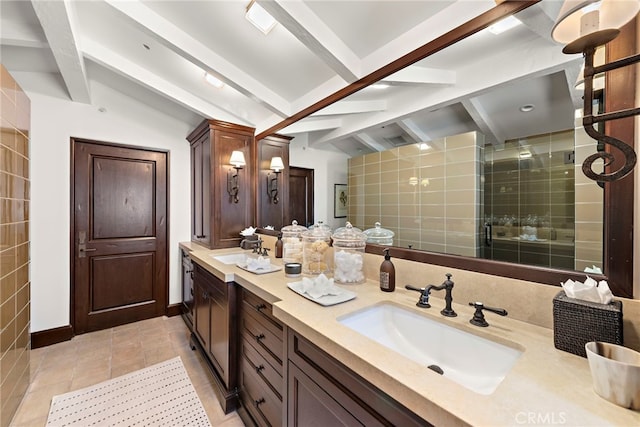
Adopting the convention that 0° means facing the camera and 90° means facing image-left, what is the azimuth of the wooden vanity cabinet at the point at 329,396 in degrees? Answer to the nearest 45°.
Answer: approximately 45°

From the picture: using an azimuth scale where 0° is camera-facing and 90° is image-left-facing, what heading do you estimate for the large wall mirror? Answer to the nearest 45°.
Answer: approximately 45°

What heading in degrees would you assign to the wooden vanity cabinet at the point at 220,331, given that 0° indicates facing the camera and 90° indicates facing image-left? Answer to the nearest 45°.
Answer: approximately 90°

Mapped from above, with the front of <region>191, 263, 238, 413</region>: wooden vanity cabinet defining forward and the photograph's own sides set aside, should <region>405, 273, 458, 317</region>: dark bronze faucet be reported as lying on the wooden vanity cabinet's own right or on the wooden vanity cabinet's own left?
on the wooden vanity cabinet's own left

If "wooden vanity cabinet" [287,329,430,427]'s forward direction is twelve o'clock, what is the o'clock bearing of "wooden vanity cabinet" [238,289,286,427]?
"wooden vanity cabinet" [238,289,286,427] is roughly at 3 o'clock from "wooden vanity cabinet" [287,329,430,427].

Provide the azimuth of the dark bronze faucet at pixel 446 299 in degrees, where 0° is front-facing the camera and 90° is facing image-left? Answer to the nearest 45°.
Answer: approximately 45°

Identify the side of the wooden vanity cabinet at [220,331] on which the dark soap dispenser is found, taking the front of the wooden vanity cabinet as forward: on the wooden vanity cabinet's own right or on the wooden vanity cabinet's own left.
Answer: on the wooden vanity cabinet's own left
